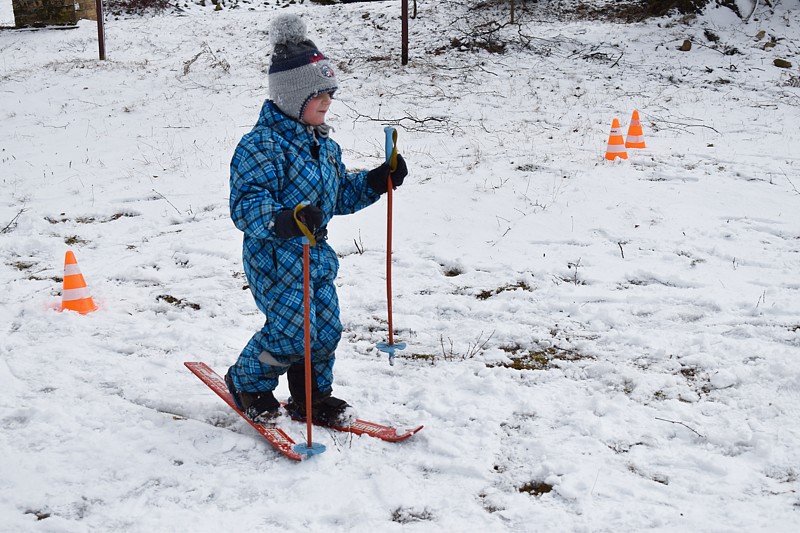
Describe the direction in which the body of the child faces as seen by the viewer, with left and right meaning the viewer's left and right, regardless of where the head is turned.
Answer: facing the viewer and to the right of the viewer

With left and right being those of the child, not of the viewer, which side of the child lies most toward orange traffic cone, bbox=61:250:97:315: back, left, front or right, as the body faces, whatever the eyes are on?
back

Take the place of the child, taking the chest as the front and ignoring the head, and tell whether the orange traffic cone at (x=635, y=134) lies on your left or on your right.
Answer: on your left

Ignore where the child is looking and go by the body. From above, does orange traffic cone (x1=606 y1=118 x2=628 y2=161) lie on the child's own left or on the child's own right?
on the child's own left

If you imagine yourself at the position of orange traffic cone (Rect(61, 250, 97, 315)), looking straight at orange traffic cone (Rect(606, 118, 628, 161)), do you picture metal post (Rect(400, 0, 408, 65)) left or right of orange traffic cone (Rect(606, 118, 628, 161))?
left

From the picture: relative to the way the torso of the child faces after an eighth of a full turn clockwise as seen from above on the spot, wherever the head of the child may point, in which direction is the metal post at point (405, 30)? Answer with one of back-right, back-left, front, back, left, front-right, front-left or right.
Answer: back
